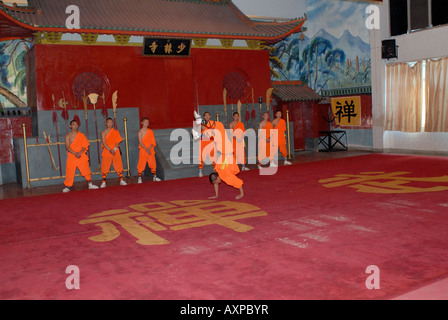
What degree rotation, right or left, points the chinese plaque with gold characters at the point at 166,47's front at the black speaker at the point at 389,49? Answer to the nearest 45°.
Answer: approximately 90° to its left

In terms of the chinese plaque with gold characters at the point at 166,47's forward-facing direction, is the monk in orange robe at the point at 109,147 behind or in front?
in front

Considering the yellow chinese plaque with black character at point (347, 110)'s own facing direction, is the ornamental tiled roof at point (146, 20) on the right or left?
on its right

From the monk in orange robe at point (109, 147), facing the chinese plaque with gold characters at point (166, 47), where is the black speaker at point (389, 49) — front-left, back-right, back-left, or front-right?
front-right

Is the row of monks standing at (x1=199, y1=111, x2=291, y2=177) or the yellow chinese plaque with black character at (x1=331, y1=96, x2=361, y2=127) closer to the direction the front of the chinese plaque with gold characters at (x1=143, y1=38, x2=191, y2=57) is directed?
the row of monks standing

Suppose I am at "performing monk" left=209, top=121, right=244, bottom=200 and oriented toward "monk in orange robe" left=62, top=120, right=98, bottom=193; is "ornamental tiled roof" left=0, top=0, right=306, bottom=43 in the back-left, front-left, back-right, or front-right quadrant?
front-right

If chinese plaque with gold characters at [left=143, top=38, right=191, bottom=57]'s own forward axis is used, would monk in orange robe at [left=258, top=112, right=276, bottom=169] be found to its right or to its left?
on its left

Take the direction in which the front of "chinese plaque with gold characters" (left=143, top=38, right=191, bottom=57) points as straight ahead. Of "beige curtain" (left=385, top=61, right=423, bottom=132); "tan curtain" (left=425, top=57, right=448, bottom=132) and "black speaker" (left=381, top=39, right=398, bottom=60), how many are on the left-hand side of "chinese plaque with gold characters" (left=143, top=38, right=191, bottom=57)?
3

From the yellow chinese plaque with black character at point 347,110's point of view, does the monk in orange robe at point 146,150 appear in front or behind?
in front

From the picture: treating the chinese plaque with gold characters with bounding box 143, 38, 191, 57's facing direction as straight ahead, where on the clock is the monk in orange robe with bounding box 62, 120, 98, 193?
The monk in orange robe is roughly at 1 o'clock from the chinese plaque with gold characters.

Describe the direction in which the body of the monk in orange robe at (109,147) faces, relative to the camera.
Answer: toward the camera

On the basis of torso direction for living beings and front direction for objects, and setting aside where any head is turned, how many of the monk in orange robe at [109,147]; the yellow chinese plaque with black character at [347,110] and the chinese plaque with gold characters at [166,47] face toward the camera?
3

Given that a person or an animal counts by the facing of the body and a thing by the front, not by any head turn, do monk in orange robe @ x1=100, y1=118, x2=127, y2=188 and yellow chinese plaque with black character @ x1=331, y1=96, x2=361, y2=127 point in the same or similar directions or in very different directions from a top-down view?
same or similar directions

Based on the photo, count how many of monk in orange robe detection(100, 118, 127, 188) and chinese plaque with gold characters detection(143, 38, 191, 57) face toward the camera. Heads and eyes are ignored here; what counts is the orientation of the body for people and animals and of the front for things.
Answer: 2

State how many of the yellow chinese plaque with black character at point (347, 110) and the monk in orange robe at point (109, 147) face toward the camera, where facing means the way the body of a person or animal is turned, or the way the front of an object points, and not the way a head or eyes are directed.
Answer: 2
